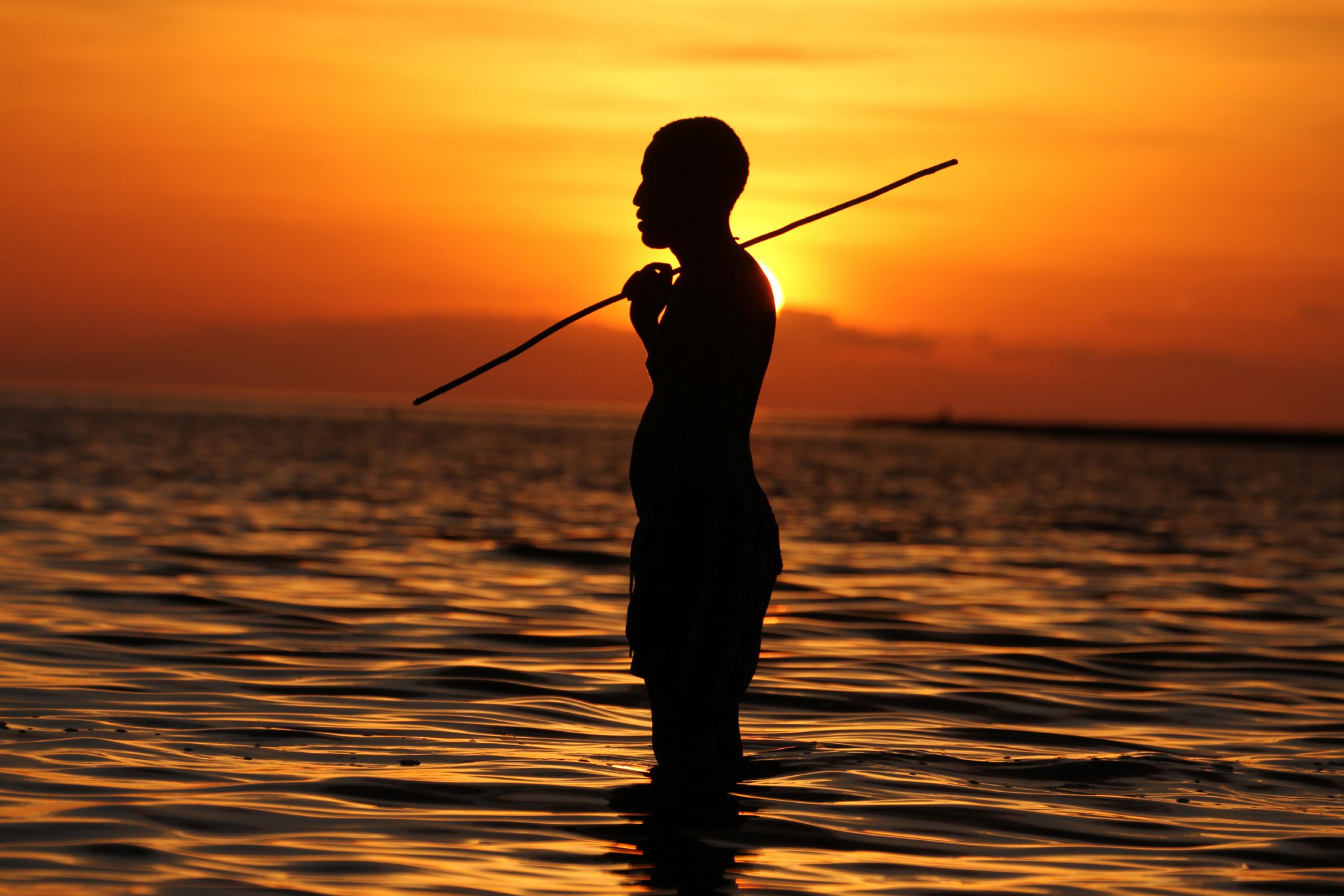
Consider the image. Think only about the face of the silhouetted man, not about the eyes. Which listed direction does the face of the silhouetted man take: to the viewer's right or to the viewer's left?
to the viewer's left

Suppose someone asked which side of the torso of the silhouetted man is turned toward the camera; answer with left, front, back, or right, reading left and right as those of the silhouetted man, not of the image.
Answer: left
